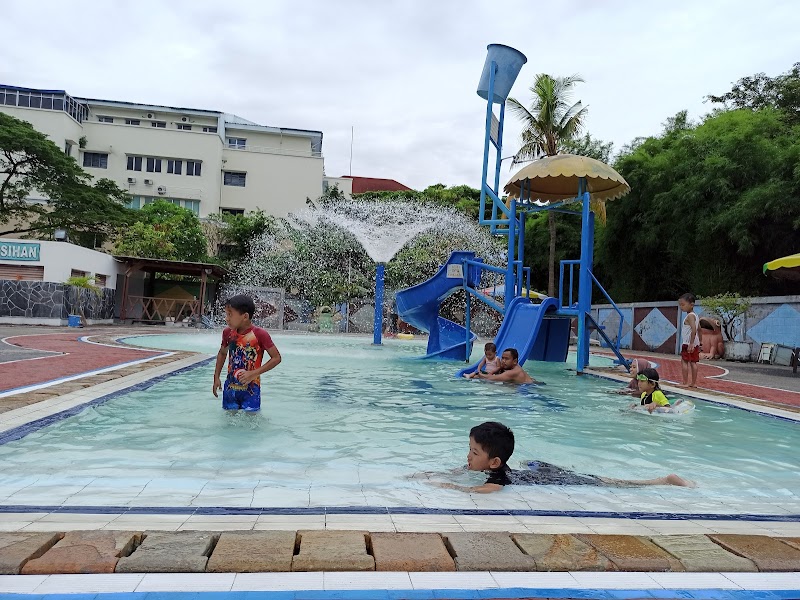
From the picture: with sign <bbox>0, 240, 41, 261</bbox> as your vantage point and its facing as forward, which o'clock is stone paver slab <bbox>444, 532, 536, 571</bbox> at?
The stone paver slab is roughly at 12 o'clock from the sign.

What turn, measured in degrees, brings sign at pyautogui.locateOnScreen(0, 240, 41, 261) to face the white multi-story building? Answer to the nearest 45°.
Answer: approximately 135° to its left

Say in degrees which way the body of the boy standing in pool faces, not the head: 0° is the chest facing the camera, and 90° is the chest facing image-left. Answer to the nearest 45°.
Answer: approximately 45°

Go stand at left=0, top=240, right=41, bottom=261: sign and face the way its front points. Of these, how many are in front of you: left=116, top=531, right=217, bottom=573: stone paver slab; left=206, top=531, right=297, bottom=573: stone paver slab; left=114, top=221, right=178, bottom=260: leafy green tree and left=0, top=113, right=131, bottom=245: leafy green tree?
2

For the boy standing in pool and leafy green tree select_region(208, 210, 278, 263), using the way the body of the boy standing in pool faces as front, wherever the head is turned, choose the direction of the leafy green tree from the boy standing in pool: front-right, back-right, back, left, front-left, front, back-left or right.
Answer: back-right

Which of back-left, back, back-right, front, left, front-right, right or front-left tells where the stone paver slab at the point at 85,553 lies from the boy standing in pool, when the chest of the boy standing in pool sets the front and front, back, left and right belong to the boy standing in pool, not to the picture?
front-left

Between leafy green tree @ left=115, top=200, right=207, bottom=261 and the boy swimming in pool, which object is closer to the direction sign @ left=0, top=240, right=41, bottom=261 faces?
the boy swimming in pool

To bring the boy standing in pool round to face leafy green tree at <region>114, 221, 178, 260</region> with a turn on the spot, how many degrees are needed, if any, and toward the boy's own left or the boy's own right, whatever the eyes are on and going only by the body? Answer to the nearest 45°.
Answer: approximately 135° to the boy's own right

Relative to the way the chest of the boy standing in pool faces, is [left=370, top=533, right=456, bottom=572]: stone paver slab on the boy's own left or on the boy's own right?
on the boy's own left

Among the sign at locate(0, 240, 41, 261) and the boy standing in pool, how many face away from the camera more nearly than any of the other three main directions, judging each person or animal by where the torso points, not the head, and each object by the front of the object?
0

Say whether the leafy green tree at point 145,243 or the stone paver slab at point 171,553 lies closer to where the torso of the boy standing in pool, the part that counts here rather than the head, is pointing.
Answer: the stone paver slab
